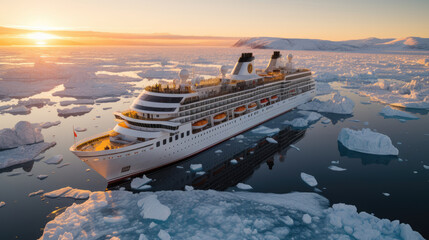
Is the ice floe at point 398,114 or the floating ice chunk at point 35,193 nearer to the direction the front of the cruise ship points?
the floating ice chunk

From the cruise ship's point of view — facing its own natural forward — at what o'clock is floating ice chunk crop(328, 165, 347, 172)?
The floating ice chunk is roughly at 8 o'clock from the cruise ship.

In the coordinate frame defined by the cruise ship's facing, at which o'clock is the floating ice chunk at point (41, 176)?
The floating ice chunk is roughly at 1 o'clock from the cruise ship.

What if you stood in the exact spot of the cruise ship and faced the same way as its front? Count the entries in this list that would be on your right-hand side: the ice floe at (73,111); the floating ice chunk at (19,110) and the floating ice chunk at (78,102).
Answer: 3

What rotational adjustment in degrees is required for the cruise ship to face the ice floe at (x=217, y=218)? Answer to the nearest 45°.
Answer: approximately 45° to its left

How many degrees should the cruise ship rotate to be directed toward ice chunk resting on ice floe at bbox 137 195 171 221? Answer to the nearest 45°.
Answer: approximately 45° to its left

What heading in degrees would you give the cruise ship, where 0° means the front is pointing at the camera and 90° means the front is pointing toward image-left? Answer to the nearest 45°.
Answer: approximately 45°

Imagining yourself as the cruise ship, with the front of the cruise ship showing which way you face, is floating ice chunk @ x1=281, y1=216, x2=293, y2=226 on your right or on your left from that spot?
on your left

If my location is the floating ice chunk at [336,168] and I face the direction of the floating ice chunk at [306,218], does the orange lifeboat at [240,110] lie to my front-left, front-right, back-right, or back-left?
back-right

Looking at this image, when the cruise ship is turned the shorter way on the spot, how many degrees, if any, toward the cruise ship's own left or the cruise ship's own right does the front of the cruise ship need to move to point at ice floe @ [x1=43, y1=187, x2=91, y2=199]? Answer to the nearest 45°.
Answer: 0° — it already faces it
